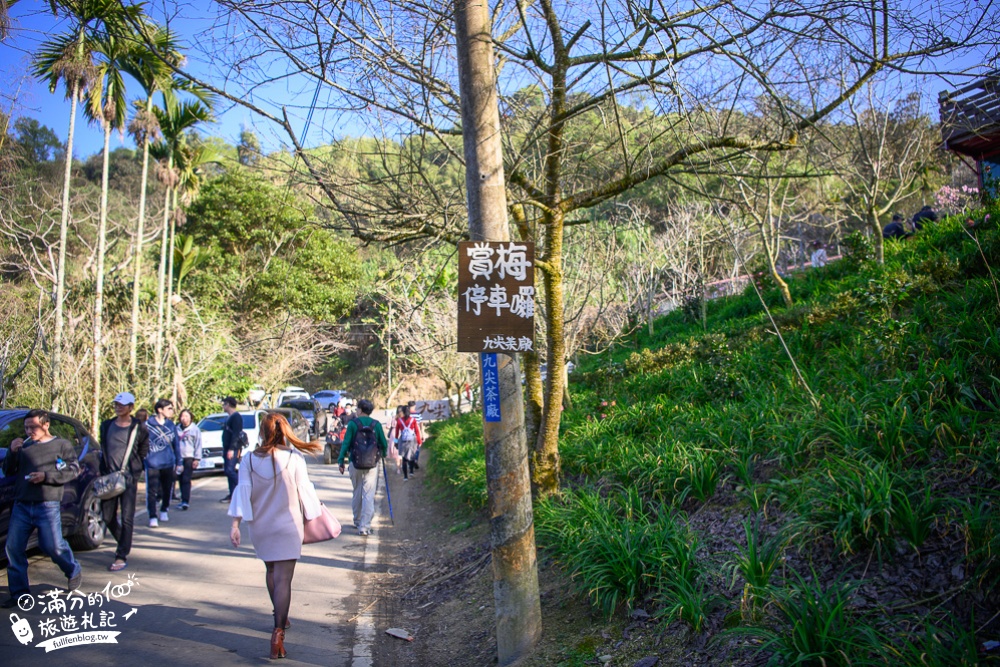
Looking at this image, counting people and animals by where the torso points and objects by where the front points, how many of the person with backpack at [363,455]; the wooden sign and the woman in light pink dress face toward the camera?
1

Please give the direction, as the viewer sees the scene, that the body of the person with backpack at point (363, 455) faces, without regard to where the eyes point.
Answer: away from the camera

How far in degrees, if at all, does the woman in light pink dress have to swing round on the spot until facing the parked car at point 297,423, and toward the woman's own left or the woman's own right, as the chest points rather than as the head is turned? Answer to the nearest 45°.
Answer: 0° — they already face it

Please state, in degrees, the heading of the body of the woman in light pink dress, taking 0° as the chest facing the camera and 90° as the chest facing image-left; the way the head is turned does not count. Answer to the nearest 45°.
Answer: approximately 180°

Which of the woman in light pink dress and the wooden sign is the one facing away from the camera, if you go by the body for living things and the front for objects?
the woman in light pink dress

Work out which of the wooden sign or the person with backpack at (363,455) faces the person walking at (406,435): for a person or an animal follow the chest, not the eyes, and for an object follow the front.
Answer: the person with backpack

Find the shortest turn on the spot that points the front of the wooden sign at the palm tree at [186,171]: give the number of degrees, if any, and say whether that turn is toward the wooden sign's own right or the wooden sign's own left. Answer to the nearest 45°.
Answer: approximately 135° to the wooden sign's own right

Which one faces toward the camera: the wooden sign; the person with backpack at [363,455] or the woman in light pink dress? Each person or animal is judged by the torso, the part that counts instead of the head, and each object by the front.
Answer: the wooden sign

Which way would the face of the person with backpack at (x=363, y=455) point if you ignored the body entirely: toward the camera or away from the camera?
away from the camera

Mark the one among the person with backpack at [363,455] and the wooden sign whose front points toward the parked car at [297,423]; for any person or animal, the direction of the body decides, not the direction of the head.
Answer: the person with backpack

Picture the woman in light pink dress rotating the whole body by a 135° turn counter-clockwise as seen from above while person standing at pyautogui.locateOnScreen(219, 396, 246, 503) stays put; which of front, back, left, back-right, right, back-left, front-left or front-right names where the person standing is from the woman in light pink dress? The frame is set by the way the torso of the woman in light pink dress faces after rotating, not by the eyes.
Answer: back-right

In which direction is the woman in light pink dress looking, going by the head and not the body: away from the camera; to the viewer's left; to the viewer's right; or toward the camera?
away from the camera

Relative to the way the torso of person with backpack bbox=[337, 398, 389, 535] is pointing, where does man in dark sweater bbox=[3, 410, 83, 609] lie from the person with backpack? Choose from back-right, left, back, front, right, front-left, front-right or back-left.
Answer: back-left

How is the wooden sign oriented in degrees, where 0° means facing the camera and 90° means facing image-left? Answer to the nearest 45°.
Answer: approximately 0°

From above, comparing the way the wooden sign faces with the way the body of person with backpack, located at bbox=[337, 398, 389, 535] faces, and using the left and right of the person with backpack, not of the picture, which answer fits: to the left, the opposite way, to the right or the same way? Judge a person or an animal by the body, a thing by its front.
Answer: the opposite way
